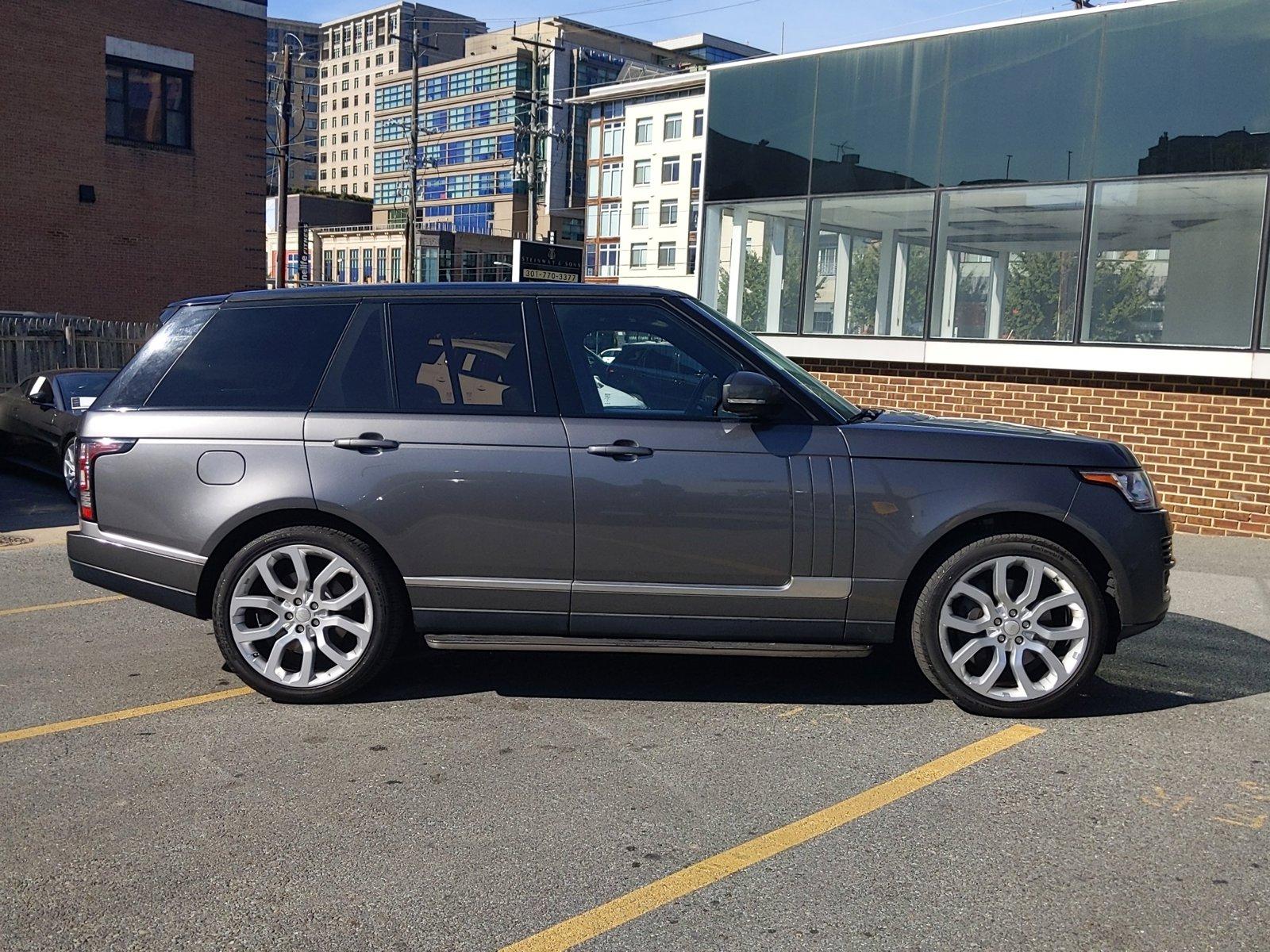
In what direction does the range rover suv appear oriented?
to the viewer's right

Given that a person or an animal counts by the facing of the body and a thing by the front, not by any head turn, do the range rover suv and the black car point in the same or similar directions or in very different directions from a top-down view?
same or similar directions

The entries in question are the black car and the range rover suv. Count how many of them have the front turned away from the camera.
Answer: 0

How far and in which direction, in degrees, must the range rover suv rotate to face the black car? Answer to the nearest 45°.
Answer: approximately 135° to its left

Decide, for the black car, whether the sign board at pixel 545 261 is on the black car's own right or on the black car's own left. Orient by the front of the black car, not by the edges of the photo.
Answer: on the black car's own left

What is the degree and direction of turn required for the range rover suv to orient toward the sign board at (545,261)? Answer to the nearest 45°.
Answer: approximately 90° to its left

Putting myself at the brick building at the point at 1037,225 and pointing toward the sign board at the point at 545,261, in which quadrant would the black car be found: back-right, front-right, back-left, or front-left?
front-left

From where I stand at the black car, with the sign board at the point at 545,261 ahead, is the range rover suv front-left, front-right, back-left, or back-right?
back-right

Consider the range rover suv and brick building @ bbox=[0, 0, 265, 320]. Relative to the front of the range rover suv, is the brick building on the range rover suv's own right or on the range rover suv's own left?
on the range rover suv's own left

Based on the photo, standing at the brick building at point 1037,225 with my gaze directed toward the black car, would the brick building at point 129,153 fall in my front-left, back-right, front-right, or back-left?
front-right

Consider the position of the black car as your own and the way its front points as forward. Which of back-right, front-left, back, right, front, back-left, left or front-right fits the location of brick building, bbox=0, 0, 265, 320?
back-left

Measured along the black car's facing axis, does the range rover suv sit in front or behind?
in front

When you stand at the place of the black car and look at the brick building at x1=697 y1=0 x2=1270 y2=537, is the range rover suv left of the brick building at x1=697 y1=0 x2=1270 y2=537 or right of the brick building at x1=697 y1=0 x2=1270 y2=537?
right

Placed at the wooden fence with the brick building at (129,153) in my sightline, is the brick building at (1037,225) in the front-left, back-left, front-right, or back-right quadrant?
back-right
